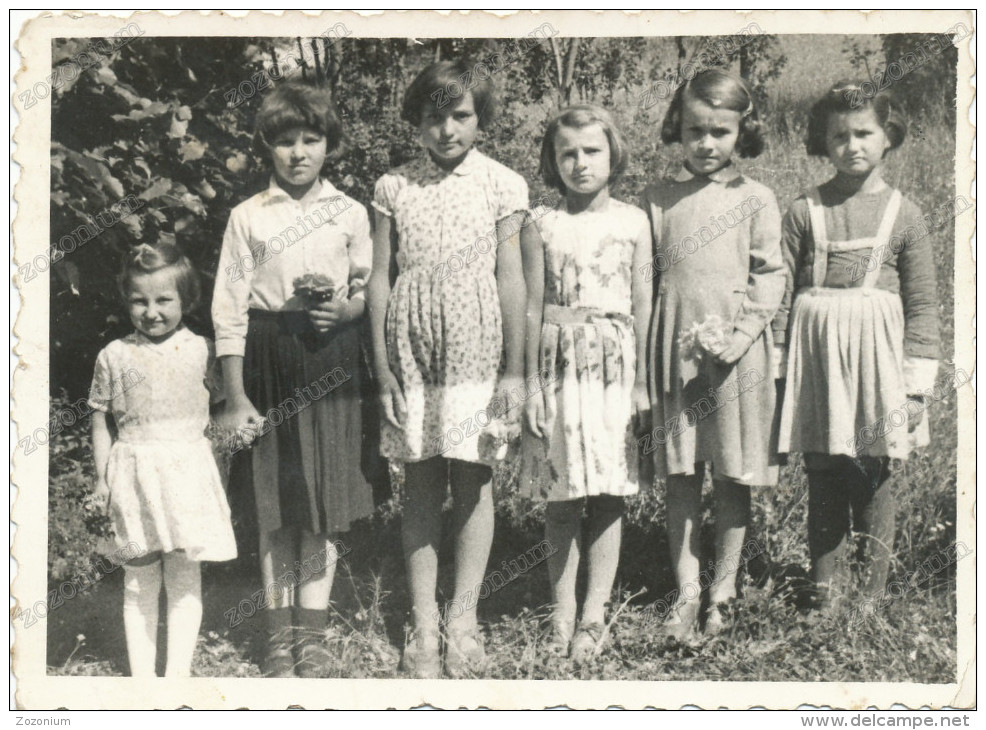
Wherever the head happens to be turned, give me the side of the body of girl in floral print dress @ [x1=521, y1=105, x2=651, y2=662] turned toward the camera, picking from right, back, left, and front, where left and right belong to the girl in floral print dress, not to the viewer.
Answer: front
